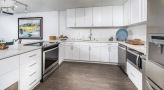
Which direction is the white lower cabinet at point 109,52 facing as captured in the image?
toward the camera

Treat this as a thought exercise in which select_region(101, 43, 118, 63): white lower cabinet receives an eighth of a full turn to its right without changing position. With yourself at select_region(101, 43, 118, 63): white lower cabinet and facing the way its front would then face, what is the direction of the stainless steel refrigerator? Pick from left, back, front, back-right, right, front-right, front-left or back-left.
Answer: front-left

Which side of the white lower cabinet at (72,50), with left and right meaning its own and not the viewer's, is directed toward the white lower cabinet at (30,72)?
front

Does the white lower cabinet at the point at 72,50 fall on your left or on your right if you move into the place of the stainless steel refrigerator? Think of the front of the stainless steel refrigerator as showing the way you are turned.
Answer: on your right

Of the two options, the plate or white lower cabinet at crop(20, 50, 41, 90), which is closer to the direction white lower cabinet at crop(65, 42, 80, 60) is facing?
the white lower cabinet

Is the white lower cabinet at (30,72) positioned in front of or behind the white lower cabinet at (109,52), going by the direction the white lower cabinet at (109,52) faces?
in front

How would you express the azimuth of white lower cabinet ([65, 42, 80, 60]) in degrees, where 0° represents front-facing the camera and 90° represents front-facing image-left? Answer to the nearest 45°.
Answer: approximately 0°

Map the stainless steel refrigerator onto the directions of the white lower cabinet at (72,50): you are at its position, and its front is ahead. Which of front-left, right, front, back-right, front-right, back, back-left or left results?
front

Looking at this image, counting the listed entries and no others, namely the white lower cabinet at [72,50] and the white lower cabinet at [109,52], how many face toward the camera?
2

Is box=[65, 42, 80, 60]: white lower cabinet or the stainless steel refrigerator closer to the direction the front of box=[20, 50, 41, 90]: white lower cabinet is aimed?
the stainless steel refrigerator

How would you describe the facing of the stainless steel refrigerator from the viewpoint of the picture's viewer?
facing the viewer and to the left of the viewer

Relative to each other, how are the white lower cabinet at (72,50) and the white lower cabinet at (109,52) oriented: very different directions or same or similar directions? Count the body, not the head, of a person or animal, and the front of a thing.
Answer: same or similar directions
